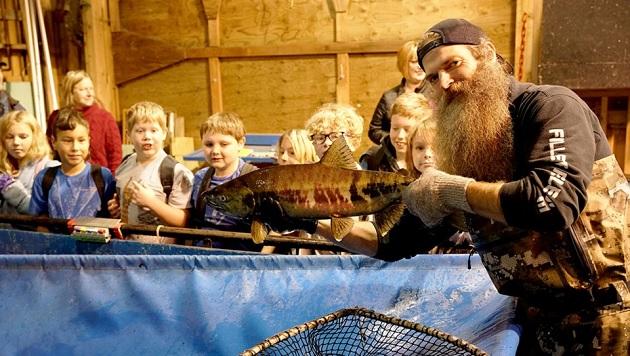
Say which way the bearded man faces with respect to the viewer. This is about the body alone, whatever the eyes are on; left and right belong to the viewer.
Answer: facing the viewer and to the left of the viewer

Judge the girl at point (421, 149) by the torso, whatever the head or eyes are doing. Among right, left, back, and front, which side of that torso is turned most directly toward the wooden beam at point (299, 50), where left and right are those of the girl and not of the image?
back

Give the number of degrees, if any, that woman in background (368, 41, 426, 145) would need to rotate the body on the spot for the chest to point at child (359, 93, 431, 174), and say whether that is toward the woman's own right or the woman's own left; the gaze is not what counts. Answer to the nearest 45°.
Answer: approximately 45° to the woman's own right

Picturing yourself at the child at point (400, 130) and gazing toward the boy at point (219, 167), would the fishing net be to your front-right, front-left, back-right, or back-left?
front-left

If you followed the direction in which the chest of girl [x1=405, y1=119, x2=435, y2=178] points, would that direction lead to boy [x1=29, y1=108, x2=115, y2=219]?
no

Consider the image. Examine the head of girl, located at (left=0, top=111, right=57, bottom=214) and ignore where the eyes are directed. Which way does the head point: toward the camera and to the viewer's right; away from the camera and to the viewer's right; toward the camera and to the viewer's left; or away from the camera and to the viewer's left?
toward the camera and to the viewer's right

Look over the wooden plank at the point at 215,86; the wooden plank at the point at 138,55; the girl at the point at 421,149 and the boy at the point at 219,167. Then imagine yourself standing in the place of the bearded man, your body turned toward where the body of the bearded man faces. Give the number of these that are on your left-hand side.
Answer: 0

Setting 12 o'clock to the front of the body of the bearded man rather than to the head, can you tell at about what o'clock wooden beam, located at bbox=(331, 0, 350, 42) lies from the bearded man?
The wooden beam is roughly at 4 o'clock from the bearded man.

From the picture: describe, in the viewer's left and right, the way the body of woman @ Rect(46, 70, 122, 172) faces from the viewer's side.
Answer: facing the viewer and to the right of the viewer

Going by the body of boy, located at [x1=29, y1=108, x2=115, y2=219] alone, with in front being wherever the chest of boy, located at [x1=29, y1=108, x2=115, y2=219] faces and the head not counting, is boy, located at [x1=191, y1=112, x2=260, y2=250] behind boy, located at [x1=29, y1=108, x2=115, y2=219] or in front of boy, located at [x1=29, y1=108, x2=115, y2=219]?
in front

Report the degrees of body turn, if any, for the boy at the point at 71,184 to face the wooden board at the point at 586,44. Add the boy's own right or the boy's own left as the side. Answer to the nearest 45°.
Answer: approximately 90° to the boy's own left

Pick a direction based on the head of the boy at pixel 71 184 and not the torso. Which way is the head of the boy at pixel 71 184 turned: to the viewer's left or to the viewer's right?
to the viewer's right

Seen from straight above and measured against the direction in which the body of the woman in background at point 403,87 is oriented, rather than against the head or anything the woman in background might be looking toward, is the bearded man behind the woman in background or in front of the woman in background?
in front

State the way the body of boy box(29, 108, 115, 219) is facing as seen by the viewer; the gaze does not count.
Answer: toward the camera

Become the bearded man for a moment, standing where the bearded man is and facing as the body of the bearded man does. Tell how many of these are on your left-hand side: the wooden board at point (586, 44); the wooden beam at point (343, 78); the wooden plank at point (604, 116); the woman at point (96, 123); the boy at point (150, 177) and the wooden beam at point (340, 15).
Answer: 0

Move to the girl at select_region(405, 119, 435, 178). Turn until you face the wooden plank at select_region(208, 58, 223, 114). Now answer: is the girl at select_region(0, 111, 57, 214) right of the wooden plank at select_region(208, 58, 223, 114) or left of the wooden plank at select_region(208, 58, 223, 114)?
left
